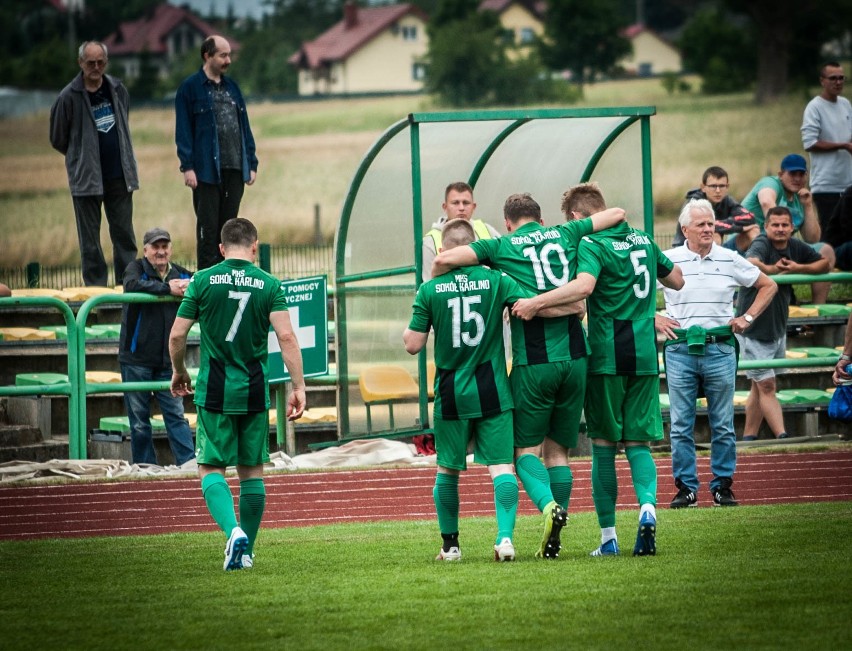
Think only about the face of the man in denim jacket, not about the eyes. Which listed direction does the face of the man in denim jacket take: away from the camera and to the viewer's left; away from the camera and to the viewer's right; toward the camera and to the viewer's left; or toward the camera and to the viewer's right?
toward the camera and to the viewer's right

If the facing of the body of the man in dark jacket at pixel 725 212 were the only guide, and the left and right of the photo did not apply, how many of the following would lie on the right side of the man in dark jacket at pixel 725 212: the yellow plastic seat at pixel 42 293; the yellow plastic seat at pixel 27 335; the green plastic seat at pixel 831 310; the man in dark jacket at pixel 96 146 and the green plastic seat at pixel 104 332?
4

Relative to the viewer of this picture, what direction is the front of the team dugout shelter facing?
facing the viewer and to the right of the viewer

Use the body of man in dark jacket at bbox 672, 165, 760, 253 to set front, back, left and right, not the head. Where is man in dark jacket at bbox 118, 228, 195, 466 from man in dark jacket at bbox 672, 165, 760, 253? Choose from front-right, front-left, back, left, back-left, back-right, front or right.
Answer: front-right

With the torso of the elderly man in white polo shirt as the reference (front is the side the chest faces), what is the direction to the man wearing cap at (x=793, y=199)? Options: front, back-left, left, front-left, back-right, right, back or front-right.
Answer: back

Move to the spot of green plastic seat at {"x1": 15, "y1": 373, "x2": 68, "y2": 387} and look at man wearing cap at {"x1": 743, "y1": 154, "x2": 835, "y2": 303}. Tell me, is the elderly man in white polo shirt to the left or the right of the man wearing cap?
right

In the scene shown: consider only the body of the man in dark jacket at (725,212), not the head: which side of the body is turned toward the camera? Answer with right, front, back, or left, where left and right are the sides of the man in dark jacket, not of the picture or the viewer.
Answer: front

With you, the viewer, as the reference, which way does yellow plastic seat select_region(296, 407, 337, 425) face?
facing the viewer

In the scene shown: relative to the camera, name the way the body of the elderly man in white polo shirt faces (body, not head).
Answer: toward the camera

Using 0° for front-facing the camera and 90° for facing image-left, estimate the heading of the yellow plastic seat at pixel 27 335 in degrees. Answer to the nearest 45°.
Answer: approximately 0°

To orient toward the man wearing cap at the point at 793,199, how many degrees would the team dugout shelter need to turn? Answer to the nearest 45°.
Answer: approximately 90° to its left

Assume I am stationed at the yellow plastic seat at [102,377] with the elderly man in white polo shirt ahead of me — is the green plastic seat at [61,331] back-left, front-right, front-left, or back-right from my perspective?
back-left
